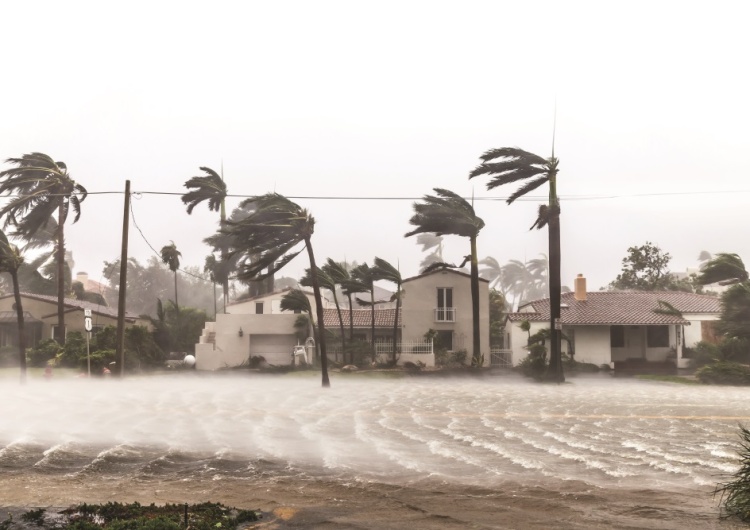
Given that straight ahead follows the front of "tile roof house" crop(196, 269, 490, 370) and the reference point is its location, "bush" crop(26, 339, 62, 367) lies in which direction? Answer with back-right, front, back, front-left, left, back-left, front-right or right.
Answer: right

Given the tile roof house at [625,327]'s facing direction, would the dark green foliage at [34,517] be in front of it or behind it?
in front

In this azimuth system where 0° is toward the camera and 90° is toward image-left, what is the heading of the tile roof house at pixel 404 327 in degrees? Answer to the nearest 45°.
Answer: approximately 0°

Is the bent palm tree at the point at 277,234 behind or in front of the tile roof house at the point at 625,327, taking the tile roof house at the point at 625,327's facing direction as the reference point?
in front

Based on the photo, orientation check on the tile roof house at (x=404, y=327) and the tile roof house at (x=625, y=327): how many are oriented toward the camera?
2

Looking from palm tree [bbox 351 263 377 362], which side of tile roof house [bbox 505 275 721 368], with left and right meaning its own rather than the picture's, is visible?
right

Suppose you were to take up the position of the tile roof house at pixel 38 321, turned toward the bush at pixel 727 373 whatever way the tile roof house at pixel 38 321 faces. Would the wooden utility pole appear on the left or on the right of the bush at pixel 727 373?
right

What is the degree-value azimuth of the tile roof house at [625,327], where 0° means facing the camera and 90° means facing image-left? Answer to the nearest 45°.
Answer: approximately 0°

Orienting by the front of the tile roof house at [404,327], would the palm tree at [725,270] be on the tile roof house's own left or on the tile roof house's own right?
on the tile roof house's own left

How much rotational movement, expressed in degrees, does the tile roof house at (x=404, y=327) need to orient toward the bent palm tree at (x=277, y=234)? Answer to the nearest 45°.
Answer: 0° — it already faces it
